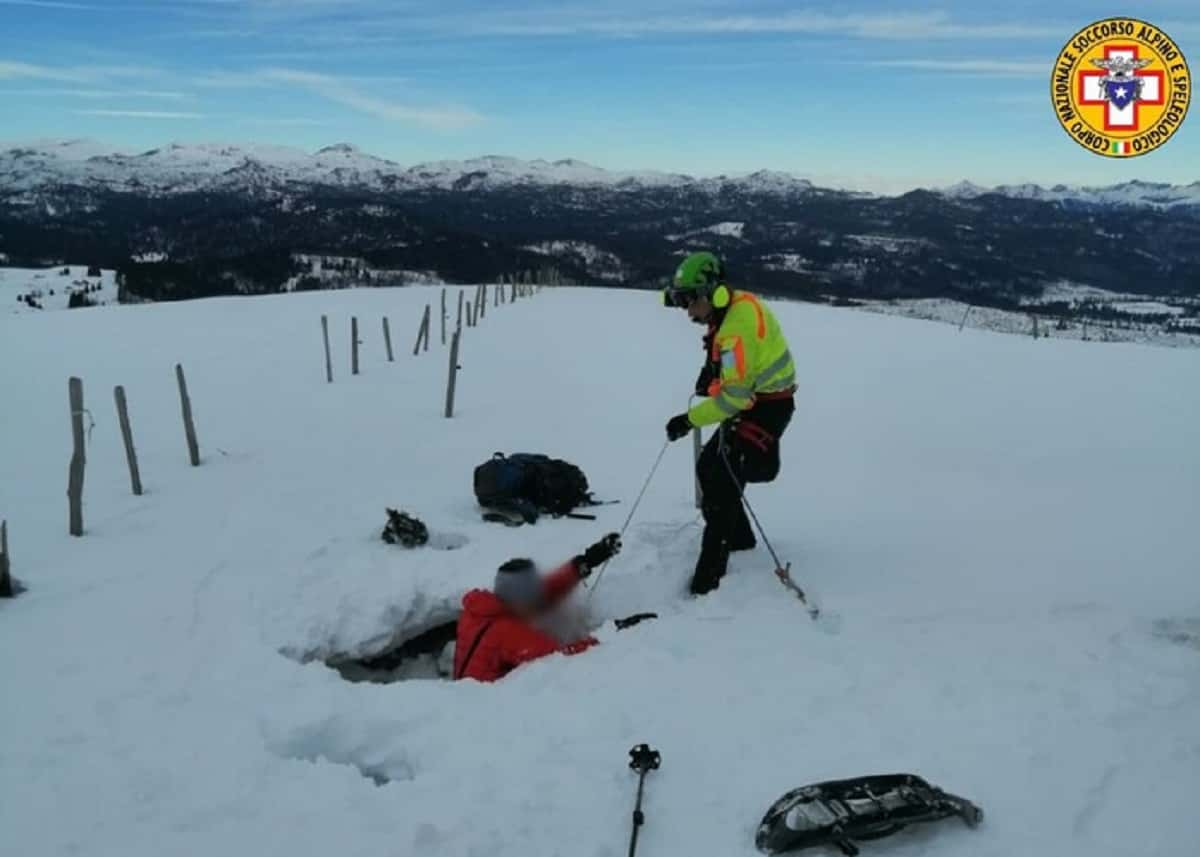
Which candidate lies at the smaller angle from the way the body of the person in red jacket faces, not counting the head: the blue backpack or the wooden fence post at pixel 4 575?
the blue backpack

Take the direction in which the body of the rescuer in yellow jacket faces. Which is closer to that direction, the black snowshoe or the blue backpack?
the blue backpack

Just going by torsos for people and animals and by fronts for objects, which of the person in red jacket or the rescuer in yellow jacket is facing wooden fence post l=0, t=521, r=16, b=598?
the rescuer in yellow jacket

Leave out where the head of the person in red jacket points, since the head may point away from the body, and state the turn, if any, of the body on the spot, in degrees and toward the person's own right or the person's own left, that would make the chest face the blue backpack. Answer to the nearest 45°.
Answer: approximately 45° to the person's own left

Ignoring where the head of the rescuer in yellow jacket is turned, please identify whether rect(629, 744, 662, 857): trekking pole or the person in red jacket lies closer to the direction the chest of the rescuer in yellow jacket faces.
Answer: the person in red jacket

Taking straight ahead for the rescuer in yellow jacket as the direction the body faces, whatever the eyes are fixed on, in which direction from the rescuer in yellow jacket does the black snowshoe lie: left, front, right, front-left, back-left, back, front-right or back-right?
left

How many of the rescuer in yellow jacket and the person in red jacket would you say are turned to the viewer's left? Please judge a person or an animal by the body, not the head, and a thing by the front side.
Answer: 1

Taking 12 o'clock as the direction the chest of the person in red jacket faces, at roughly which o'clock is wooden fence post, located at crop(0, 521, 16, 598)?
The wooden fence post is roughly at 8 o'clock from the person in red jacket.

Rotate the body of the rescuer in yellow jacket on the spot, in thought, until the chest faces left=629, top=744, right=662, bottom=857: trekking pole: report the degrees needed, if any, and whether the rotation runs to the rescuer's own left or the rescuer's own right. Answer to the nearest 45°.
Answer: approximately 90° to the rescuer's own left

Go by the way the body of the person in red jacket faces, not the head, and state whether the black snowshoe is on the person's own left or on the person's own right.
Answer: on the person's own right

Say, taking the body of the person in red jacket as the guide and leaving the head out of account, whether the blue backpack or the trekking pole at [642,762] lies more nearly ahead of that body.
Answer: the blue backpack

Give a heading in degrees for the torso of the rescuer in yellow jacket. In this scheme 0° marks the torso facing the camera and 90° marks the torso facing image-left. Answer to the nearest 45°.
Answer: approximately 90°

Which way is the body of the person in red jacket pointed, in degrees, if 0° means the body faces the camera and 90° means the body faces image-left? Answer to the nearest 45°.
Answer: approximately 225°
